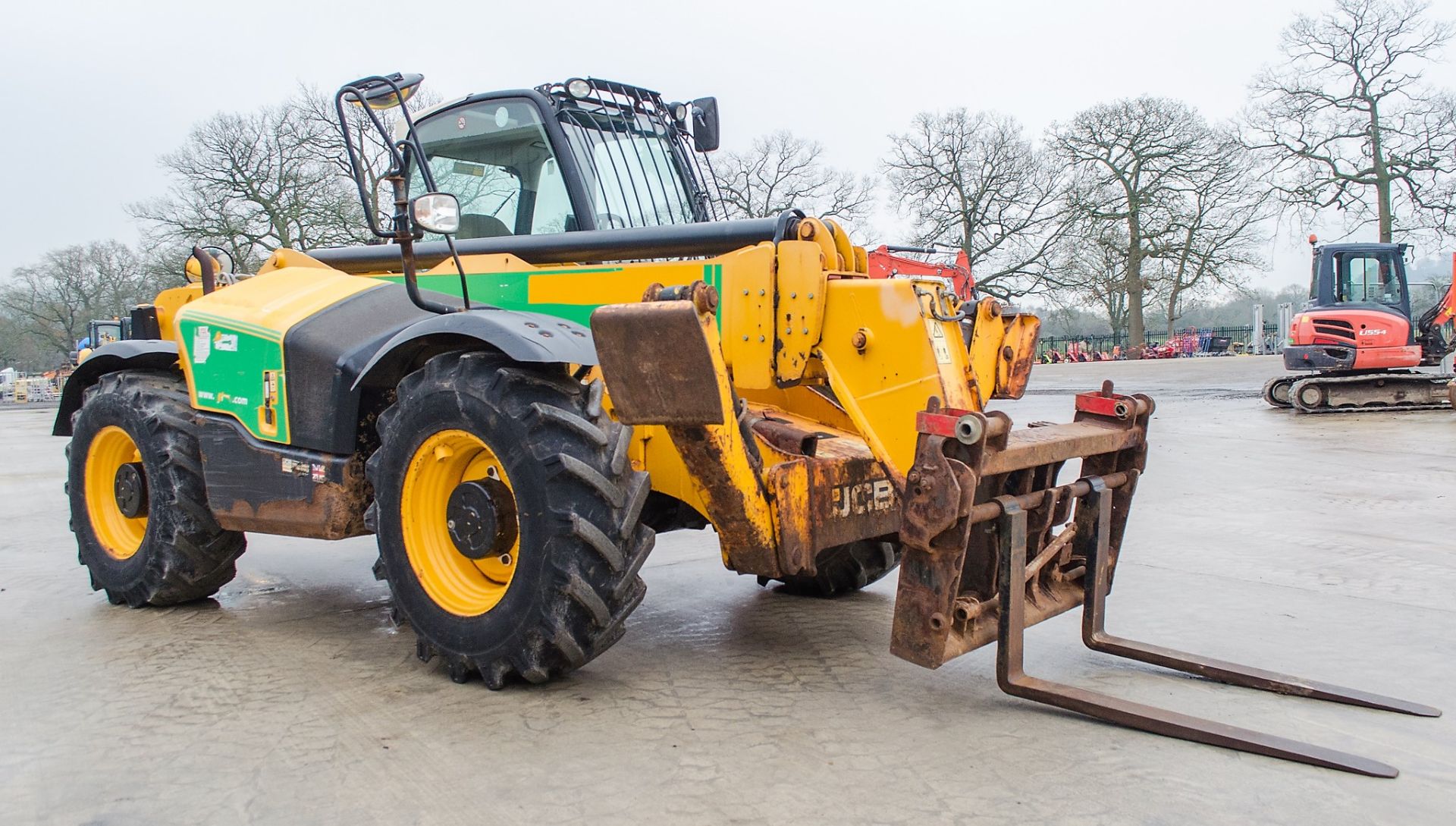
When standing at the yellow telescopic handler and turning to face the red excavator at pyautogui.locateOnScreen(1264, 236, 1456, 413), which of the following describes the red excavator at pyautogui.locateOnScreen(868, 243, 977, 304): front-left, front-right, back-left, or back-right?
front-left

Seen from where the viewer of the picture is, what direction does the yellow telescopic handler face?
facing the viewer and to the right of the viewer

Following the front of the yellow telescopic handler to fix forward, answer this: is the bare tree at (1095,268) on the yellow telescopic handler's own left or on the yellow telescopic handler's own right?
on the yellow telescopic handler's own left

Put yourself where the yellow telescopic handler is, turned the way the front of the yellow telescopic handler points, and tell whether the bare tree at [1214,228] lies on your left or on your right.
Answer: on your left

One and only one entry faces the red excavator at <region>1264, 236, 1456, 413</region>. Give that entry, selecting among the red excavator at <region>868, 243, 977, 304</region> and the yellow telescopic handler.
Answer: the red excavator at <region>868, 243, 977, 304</region>

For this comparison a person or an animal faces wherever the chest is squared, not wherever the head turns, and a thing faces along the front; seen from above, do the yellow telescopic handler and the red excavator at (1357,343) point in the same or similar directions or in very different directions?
same or similar directions

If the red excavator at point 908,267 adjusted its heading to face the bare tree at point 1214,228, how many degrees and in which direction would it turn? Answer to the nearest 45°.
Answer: approximately 45° to its left

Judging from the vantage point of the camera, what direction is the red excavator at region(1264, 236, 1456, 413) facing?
facing to the right of the viewer

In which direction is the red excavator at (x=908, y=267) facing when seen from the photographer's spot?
facing to the right of the viewer

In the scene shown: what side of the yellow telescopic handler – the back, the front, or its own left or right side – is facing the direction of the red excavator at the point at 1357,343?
left
